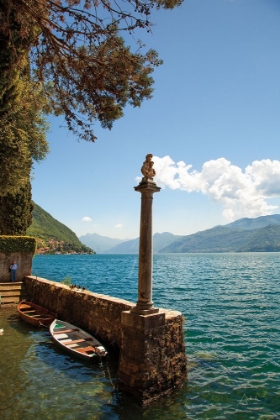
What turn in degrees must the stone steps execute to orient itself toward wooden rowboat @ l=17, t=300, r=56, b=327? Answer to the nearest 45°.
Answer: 0° — it already faces it
